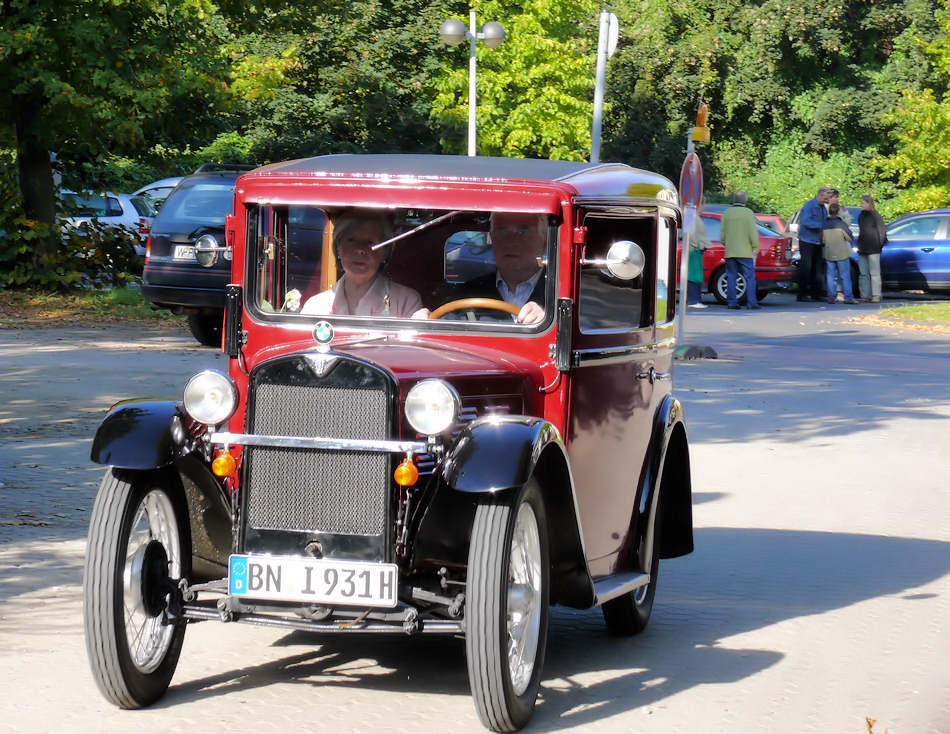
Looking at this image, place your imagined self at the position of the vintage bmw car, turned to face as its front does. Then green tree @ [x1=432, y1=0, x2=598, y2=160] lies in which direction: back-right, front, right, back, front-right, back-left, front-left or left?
back-right

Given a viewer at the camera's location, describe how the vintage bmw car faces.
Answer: facing the viewer and to the left of the viewer

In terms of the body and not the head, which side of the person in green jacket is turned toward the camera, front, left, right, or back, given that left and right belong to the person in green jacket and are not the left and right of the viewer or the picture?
back

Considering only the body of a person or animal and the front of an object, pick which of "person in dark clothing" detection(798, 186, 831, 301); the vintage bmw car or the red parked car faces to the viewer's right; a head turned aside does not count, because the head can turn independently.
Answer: the person in dark clothing

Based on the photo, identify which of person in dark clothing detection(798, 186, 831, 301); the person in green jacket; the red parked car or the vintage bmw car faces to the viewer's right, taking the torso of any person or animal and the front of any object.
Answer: the person in dark clothing

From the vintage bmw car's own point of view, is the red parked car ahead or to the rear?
to the rear

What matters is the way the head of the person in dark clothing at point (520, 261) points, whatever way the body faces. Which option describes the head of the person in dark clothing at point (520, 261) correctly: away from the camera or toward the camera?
toward the camera

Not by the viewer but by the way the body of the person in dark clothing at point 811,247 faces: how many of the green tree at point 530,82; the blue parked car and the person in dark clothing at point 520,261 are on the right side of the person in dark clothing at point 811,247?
1

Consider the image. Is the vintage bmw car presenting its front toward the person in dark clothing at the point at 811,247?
no

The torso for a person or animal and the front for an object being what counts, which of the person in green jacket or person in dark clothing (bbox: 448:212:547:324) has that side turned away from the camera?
the person in green jacket

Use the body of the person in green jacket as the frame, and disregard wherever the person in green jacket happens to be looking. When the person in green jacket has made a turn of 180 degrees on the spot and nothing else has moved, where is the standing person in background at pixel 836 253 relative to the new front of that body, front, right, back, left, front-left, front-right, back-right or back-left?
back-left
